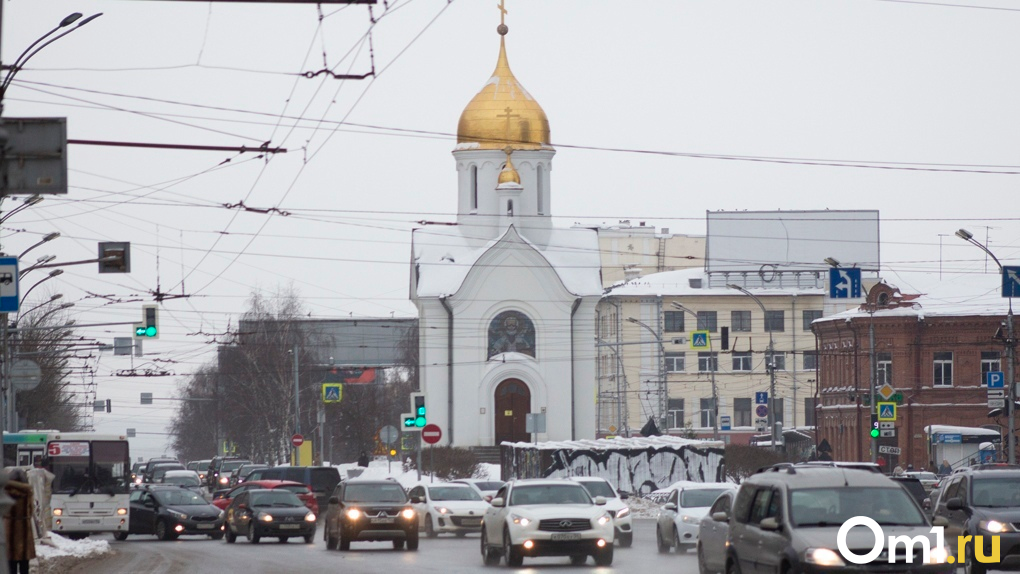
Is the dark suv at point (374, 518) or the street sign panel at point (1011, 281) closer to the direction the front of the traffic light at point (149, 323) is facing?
the dark suv

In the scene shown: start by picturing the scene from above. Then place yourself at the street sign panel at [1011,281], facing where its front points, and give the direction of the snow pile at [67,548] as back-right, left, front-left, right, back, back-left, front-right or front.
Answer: front-right

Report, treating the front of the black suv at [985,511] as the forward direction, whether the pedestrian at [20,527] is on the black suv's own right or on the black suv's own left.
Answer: on the black suv's own right

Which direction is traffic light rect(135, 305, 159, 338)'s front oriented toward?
toward the camera

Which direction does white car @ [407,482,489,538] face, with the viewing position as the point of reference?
facing the viewer and to the right of the viewer

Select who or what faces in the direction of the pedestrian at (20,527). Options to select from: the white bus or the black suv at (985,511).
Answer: the white bus

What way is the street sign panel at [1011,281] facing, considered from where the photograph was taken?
facing the viewer

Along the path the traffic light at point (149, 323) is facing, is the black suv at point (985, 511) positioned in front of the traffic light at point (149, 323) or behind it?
in front

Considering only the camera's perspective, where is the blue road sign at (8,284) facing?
facing the viewer

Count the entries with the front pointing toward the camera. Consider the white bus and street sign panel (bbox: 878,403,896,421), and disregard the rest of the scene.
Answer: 2

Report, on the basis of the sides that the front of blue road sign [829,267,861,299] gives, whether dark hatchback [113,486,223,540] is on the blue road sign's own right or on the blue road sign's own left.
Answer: on the blue road sign's own right

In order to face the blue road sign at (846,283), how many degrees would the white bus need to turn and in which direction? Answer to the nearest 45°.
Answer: approximately 90° to its left

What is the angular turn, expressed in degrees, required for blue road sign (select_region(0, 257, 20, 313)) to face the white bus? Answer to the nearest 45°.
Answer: approximately 180°
